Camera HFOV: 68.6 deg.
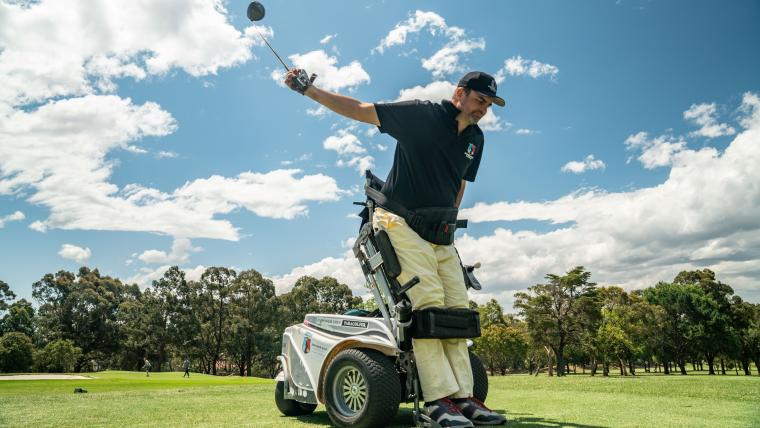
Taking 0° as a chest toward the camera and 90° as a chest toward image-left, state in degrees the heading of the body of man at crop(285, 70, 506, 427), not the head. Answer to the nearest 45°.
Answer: approximately 315°
